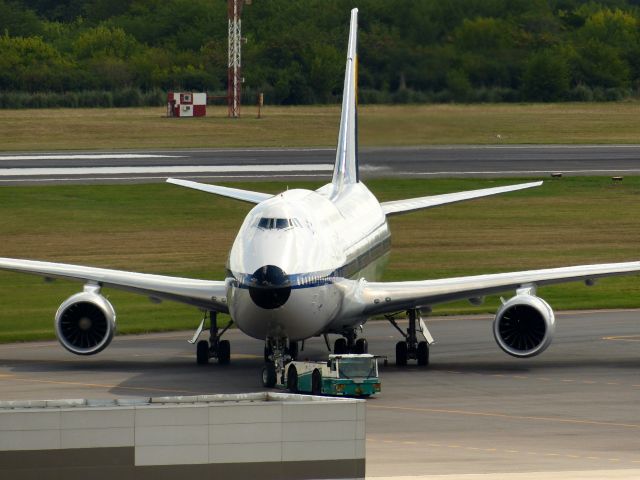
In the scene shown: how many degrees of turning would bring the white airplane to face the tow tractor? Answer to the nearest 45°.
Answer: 0° — it already faces it

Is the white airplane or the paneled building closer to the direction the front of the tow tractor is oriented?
the paneled building

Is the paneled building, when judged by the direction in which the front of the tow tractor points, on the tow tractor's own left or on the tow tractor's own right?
on the tow tractor's own right

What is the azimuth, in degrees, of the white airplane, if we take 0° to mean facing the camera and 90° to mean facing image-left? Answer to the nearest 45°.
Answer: approximately 0°

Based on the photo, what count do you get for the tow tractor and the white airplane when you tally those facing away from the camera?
0

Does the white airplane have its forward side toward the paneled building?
yes

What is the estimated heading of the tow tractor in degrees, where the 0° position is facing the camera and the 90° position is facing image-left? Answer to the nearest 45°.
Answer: approximately 315°
